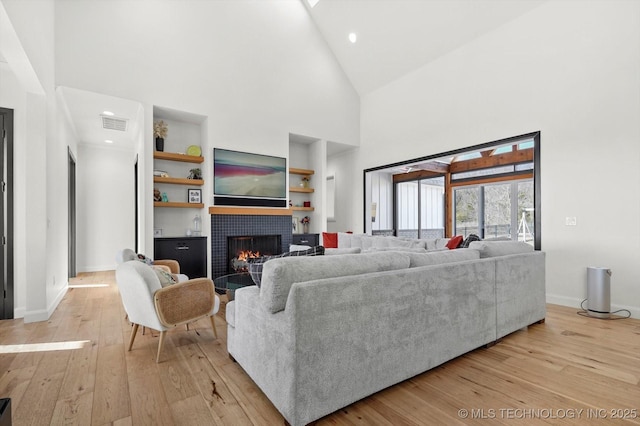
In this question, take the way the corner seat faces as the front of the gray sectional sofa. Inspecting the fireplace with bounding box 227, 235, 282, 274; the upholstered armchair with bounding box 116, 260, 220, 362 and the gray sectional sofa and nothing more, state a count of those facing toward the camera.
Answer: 1

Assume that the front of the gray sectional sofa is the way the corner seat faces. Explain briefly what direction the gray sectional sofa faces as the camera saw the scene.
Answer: facing away from the viewer and to the left of the viewer

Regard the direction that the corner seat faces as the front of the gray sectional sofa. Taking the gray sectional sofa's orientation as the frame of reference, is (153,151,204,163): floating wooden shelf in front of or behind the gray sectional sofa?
in front

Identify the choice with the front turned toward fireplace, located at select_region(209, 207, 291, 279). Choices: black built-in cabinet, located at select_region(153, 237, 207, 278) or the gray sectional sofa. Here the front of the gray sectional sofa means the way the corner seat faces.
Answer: the gray sectional sofa

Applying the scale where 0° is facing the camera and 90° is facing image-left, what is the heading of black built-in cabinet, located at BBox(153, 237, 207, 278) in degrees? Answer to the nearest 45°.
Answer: approximately 0°

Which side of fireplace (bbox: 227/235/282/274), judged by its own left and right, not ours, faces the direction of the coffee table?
front

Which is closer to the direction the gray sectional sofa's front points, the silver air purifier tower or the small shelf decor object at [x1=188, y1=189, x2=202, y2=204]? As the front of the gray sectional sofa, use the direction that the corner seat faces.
the small shelf decor object

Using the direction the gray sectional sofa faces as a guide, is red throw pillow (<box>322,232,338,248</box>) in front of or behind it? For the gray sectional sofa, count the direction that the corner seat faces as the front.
in front

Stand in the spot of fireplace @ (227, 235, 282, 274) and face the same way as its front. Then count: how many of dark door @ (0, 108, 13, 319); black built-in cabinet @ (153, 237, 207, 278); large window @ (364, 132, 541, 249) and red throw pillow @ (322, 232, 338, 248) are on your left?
2

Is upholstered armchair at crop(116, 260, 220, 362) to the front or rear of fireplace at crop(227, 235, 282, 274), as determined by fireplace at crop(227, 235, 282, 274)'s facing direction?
to the front

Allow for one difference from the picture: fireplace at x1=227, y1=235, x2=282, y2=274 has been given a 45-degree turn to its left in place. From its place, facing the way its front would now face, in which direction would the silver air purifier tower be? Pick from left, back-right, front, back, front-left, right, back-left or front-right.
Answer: front
